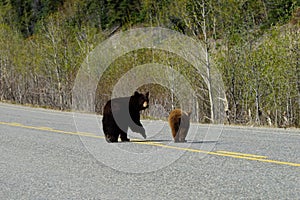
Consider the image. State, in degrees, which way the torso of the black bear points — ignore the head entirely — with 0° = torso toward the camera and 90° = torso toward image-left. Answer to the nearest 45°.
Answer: approximately 270°

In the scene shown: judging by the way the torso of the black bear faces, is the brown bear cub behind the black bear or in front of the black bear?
in front
